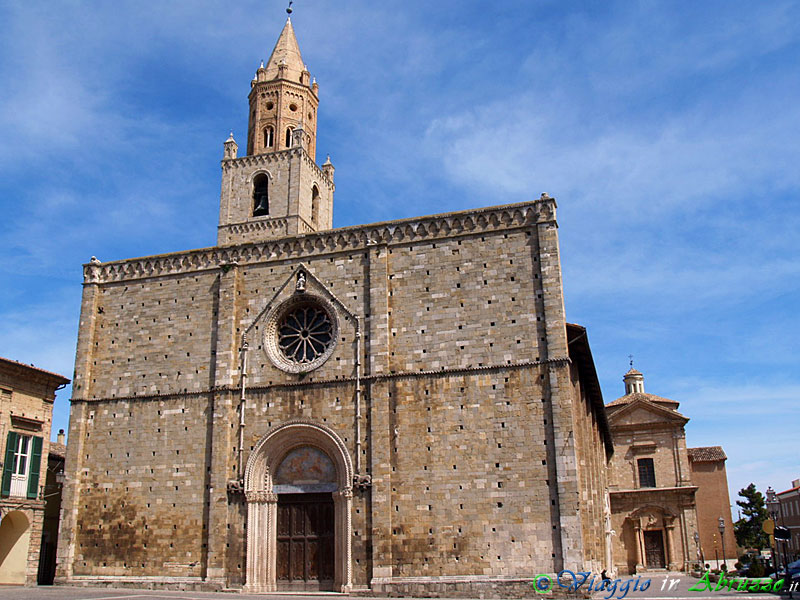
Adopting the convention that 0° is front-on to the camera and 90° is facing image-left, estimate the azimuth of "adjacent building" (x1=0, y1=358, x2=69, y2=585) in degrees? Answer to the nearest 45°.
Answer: approximately 315°

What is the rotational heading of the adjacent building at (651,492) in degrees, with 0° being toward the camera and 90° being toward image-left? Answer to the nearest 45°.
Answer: approximately 0°

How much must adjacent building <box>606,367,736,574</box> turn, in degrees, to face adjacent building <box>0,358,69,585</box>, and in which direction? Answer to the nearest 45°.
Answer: approximately 45° to its right

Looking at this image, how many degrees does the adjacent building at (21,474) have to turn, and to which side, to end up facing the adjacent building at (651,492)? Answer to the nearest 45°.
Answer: approximately 45° to its left
